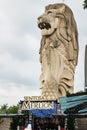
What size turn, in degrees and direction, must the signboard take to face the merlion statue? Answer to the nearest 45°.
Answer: approximately 180°

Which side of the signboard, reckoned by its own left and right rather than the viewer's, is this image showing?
front

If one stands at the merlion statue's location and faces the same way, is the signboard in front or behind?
in front

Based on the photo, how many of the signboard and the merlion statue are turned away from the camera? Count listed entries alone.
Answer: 0
